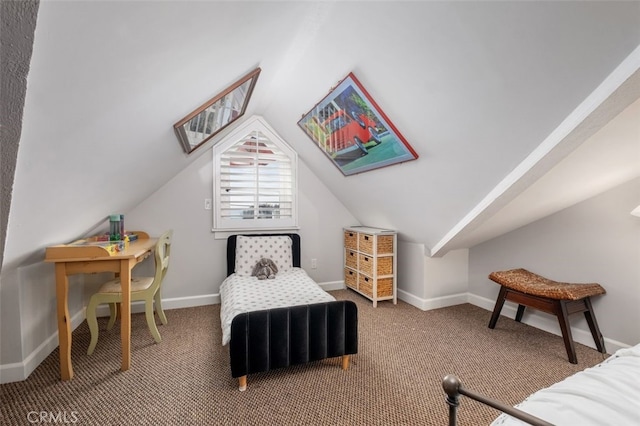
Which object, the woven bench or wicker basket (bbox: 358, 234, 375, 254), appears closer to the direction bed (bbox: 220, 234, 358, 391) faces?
the woven bench

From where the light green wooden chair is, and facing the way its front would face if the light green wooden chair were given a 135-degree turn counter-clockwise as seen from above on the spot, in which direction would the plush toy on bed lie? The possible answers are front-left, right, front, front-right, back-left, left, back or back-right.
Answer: front-left

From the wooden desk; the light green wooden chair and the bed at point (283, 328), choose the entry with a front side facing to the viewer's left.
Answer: the light green wooden chair

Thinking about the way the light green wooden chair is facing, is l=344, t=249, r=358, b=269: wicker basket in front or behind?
behind

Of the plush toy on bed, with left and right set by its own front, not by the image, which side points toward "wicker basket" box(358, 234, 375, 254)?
left

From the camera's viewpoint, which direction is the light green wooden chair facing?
to the viewer's left

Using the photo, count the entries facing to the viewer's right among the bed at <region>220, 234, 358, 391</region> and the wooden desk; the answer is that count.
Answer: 1

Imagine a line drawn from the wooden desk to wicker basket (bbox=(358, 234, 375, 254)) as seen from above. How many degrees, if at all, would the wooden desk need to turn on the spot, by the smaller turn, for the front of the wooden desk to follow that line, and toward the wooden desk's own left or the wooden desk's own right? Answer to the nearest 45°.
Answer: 0° — it already faces it

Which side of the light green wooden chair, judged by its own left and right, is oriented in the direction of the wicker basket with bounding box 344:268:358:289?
back

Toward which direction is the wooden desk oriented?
to the viewer's right

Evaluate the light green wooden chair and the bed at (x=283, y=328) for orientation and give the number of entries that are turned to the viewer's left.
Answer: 1

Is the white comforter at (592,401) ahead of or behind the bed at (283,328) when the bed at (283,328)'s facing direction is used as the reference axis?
ahead
